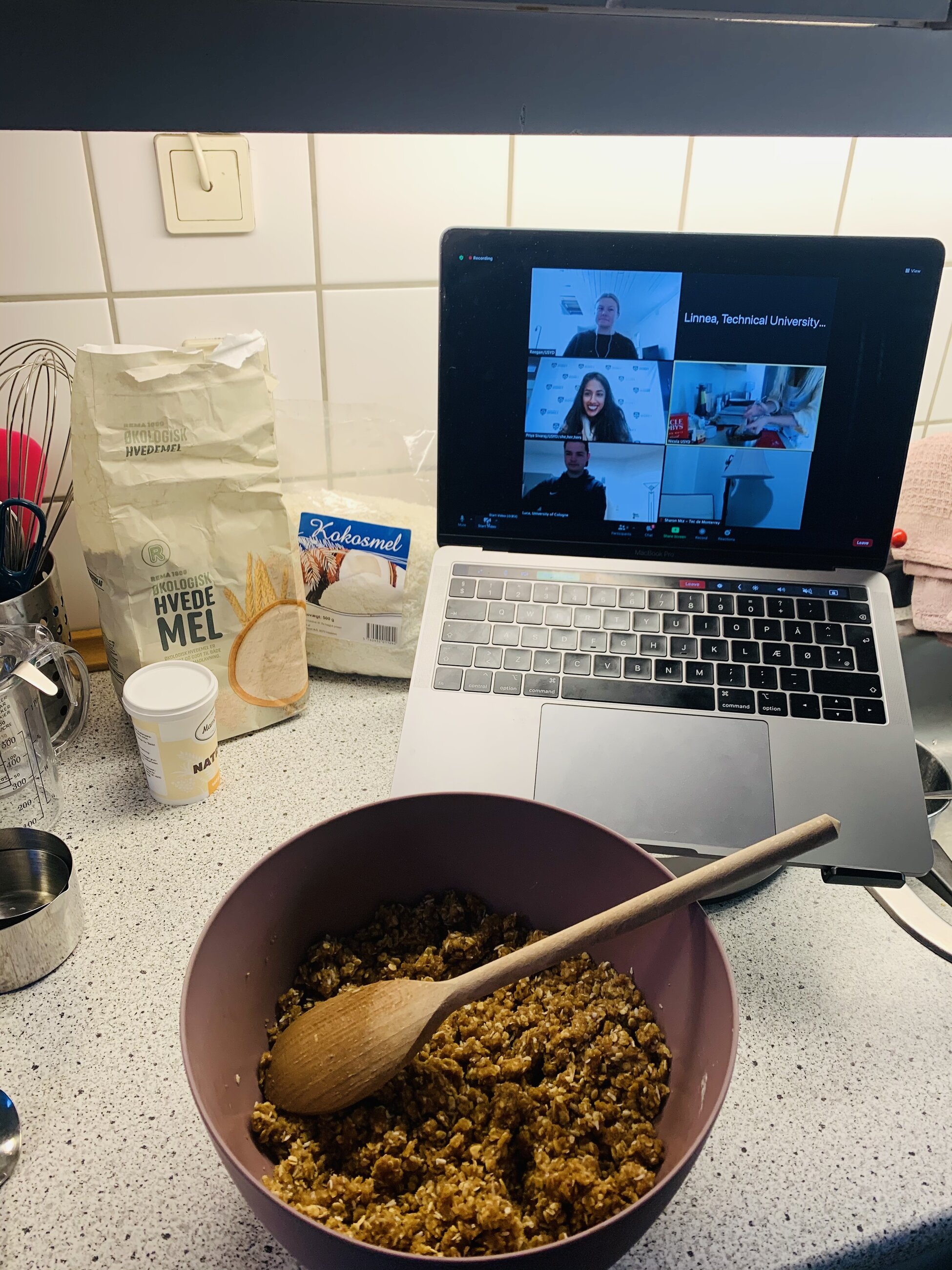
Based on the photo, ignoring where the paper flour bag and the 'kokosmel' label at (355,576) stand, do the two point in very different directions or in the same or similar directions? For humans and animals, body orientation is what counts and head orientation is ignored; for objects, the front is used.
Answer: same or similar directions

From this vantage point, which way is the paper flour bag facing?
toward the camera

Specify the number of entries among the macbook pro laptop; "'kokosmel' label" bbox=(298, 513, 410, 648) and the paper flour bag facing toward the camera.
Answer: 3

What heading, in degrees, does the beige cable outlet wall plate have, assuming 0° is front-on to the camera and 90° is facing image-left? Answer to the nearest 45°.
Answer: approximately 0°

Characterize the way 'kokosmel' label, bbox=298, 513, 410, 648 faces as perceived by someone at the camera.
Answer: facing the viewer

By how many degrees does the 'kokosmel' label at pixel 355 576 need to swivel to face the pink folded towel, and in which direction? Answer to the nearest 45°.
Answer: approximately 90° to its left

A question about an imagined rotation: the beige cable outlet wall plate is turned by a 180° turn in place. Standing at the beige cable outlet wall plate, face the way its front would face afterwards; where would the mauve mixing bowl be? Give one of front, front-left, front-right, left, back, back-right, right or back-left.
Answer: back

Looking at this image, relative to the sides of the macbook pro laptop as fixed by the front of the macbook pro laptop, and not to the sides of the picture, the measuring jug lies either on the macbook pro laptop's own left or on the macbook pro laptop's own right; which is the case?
on the macbook pro laptop's own right

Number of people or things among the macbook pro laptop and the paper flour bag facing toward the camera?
2

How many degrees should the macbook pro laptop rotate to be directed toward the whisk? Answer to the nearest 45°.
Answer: approximately 90° to its right
